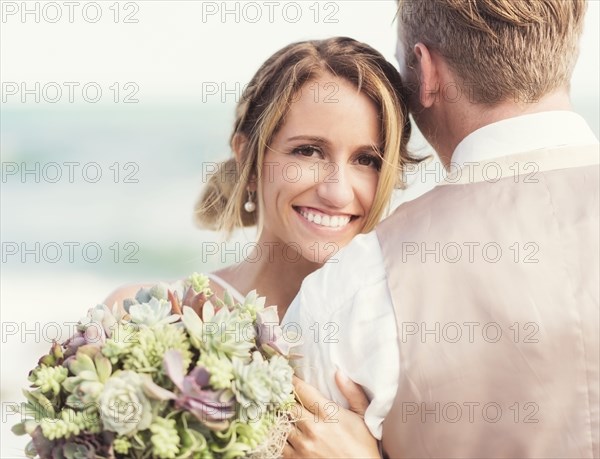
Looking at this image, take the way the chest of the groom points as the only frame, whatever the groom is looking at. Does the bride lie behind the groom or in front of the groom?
in front

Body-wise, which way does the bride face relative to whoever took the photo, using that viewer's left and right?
facing the viewer and to the right of the viewer

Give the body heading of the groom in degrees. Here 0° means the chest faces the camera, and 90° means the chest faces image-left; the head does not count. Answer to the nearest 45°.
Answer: approximately 180°

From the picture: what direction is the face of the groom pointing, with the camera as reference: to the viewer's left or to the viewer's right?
to the viewer's left

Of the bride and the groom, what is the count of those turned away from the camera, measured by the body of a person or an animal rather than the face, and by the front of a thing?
1

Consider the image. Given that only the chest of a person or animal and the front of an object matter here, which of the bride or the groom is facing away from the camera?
the groom

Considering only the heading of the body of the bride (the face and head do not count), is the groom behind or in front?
in front
